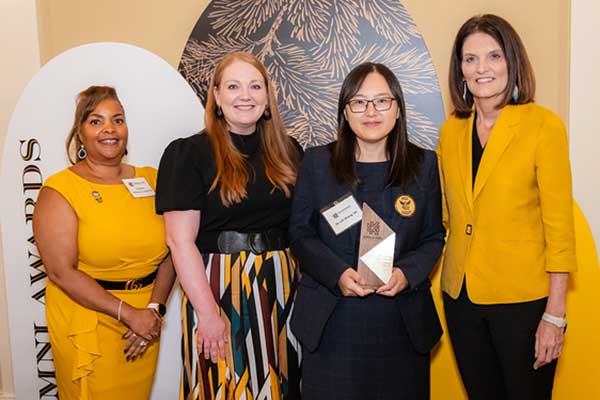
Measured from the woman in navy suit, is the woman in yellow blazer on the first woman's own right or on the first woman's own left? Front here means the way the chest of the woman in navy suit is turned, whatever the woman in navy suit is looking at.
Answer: on the first woman's own left

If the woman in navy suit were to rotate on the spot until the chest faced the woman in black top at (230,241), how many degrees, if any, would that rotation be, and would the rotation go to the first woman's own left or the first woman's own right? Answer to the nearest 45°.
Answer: approximately 90° to the first woman's own right

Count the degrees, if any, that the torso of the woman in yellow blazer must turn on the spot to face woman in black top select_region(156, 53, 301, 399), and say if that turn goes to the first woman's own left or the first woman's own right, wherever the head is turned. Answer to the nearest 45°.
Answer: approximately 45° to the first woman's own right

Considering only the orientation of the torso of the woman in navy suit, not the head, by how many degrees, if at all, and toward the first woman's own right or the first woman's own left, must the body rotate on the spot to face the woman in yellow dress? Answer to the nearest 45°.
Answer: approximately 90° to the first woman's own right
